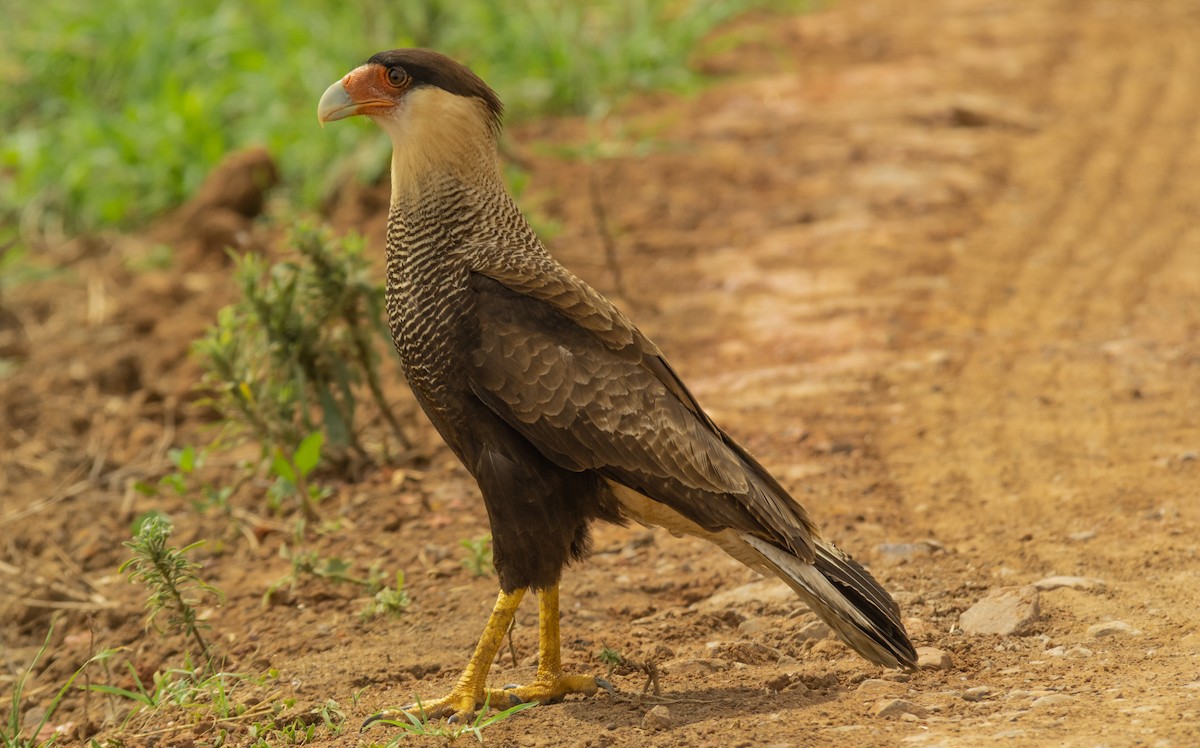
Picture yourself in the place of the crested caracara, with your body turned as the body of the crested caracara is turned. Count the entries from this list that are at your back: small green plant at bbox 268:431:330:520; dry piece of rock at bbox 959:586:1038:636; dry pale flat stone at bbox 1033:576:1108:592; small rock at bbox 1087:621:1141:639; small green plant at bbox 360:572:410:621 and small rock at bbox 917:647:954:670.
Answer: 4

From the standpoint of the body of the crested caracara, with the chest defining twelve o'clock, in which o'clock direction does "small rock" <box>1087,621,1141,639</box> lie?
The small rock is roughly at 6 o'clock from the crested caracara.

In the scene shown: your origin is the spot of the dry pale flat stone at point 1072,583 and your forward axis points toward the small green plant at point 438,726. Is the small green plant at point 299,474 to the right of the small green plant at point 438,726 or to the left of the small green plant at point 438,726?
right

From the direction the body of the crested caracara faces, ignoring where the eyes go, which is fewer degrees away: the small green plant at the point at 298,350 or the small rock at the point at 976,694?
the small green plant

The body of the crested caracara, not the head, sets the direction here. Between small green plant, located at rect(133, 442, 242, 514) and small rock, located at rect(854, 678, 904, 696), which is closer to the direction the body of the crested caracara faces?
the small green plant

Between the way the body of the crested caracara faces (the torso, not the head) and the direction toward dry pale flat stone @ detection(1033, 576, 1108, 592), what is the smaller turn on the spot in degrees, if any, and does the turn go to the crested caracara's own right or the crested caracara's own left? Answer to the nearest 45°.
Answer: approximately 180°

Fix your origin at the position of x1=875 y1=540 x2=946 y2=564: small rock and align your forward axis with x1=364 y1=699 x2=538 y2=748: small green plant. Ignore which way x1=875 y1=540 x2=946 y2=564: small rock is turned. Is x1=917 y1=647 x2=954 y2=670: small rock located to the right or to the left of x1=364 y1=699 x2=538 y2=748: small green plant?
left

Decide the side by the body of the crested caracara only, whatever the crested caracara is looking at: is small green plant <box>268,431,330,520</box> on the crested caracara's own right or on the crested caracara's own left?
on the crested caracara's own right

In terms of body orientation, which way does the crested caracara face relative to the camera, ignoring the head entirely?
to the viewer's left

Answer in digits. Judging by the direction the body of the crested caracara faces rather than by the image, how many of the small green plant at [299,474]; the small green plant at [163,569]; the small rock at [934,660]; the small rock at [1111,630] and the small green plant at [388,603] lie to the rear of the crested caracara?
2

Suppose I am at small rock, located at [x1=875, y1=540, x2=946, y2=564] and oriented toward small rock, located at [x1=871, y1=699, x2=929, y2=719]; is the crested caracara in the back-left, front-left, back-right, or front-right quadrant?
front-right

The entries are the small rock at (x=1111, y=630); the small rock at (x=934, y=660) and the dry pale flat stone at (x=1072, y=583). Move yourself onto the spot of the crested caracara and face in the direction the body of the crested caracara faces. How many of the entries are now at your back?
3

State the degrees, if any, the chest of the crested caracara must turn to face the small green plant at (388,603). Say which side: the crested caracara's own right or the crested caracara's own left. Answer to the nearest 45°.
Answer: approximately 45° to the crested caracara's own right
